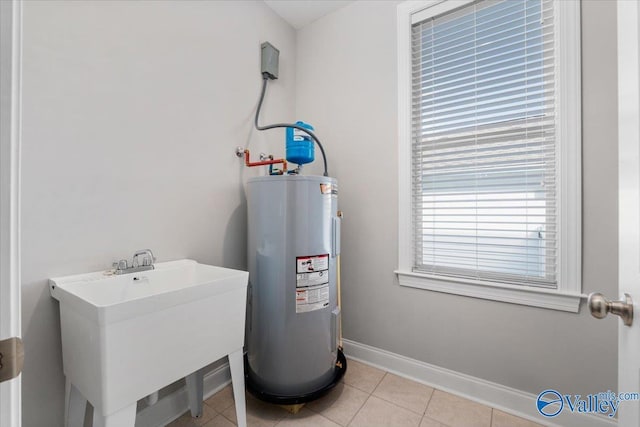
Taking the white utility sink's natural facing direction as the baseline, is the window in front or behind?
in front

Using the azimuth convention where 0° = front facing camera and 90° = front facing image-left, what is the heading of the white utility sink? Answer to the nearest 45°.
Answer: approximately 315°

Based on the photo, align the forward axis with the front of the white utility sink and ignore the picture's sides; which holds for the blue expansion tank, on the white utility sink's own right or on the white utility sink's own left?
on the white utility sink's own left
